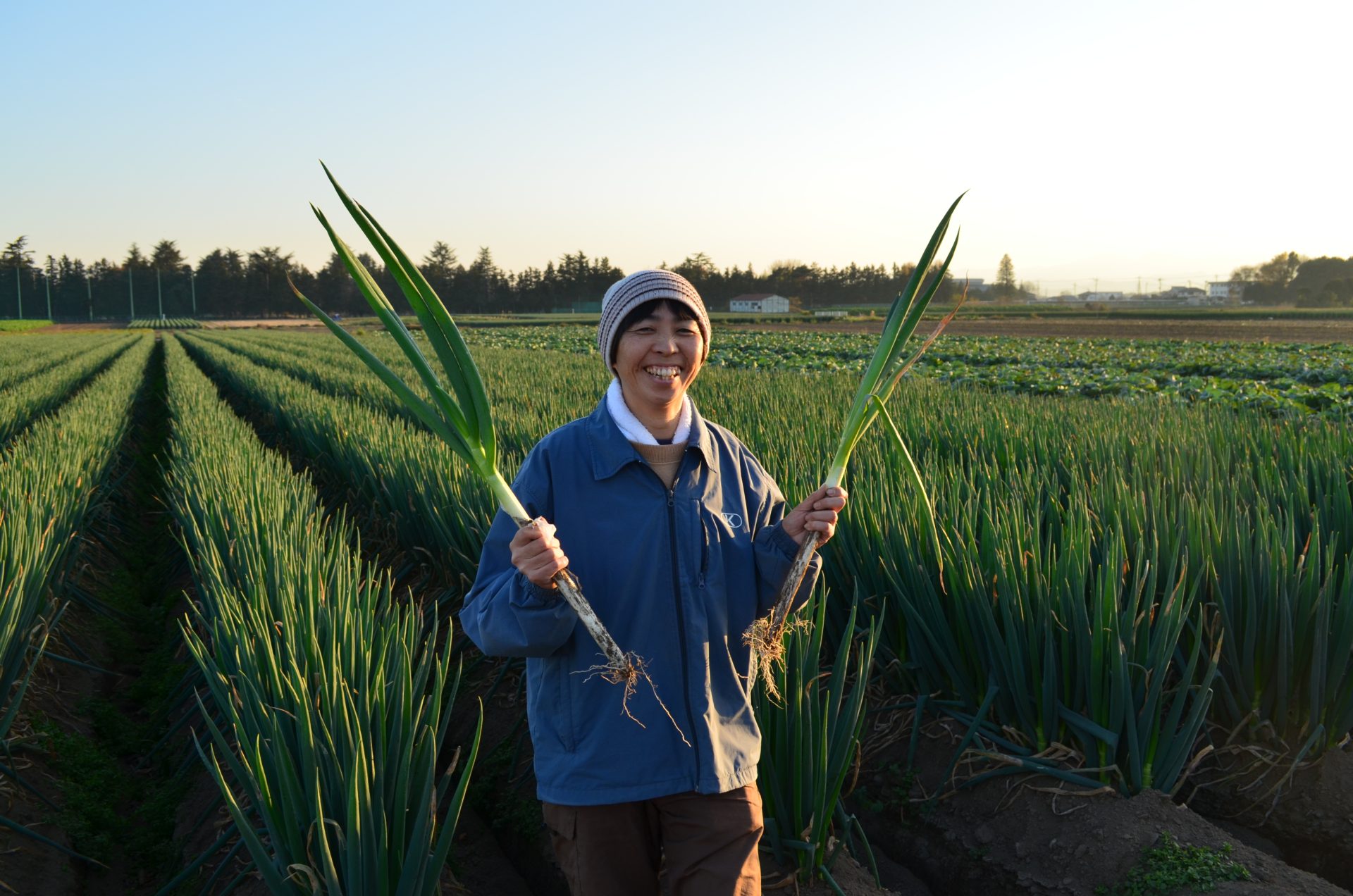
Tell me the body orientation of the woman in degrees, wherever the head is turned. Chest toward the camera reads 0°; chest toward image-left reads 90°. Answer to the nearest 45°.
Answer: approximately 0°
